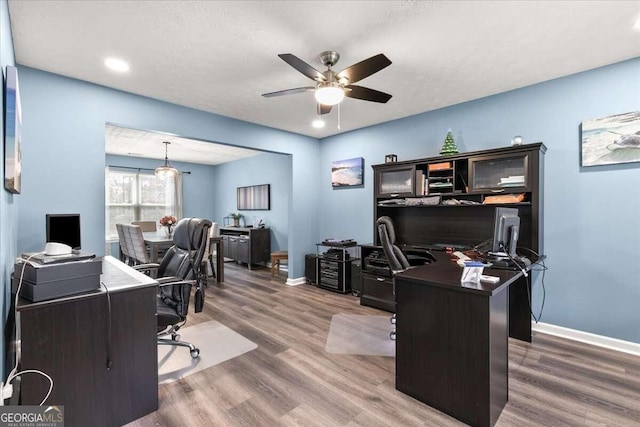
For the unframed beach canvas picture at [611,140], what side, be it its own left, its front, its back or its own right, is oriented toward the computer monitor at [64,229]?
front

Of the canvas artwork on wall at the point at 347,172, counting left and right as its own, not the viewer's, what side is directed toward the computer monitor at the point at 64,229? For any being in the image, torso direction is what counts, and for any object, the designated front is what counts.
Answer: front

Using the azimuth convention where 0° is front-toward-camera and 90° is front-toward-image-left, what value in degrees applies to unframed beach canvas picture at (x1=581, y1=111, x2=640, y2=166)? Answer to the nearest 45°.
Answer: approximately 45°

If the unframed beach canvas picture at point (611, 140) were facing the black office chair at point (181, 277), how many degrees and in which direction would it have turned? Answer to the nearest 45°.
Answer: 0° — it already faces it

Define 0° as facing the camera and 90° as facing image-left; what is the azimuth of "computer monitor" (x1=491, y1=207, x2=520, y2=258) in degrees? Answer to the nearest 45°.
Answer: approximately 135°

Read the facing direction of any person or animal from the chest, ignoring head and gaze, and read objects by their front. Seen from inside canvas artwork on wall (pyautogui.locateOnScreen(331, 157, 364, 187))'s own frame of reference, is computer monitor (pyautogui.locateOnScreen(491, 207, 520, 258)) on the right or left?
on its left

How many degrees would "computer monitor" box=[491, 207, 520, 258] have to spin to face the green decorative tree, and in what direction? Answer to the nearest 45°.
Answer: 0° — it already faces it

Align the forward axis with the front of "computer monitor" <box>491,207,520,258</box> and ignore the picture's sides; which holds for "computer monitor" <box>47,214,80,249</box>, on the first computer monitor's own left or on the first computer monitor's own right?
on the first computer monitor's own left

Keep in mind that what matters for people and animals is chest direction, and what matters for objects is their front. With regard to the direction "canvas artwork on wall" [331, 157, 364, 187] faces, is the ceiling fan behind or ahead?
ahead

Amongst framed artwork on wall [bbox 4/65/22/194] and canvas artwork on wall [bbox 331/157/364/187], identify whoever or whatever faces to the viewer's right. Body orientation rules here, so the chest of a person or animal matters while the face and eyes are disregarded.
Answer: framed artwork on wall [bbox 4/65/22/194]

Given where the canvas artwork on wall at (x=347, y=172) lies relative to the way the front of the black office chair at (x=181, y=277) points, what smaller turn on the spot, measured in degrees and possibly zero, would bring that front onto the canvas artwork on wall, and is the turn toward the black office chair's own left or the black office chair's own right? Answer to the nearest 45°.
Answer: approximately 180°

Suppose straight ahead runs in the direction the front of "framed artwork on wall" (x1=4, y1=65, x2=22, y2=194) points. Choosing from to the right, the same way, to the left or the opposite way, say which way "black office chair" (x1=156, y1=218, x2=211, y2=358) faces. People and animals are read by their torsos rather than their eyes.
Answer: the opposite way

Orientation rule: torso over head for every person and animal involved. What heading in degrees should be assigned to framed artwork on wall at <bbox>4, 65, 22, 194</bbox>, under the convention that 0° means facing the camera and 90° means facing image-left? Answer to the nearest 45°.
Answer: approximately 270°

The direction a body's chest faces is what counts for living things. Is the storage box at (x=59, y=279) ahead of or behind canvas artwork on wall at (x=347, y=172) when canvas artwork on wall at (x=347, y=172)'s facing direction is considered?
ahead
